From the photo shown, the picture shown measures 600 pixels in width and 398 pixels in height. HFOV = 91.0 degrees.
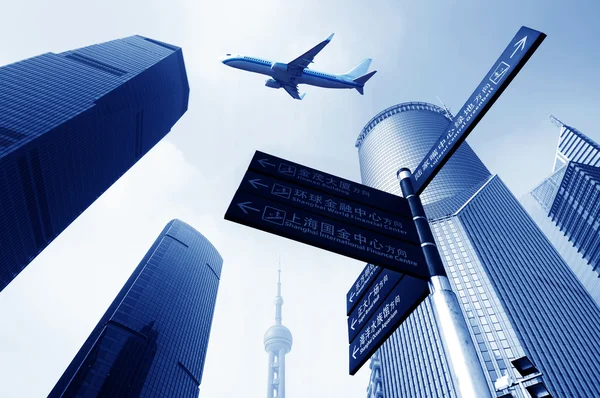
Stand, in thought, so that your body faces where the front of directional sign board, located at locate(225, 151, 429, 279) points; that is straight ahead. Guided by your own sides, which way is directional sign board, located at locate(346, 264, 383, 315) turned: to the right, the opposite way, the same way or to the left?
to the right

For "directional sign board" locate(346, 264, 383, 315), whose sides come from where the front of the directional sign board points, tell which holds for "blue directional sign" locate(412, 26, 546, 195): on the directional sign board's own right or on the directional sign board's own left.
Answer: on the directional sign board's own left

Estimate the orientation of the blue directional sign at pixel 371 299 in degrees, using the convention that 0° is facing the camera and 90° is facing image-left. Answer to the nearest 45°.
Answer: approximately 45°

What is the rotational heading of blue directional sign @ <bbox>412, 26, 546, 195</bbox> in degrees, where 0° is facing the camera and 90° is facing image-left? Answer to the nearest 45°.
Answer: approximately 45°

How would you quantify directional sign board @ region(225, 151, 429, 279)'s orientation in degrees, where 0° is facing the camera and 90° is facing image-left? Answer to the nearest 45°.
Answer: approximately 315°

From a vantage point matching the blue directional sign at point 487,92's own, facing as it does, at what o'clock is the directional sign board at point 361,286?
The directional sign board is roughly at 2 o'clock from the blue directional sign.

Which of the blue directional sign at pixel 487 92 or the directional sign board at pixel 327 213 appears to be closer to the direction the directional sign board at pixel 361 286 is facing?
the directional sign board

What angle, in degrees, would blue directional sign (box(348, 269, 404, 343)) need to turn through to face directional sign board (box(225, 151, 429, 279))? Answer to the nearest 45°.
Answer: approximately 45° to its left

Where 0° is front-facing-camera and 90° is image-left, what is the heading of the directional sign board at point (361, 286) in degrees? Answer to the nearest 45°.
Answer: approximately 45°

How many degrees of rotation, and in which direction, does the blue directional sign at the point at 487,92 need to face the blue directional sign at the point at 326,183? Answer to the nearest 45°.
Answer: approximately 45° to its right
